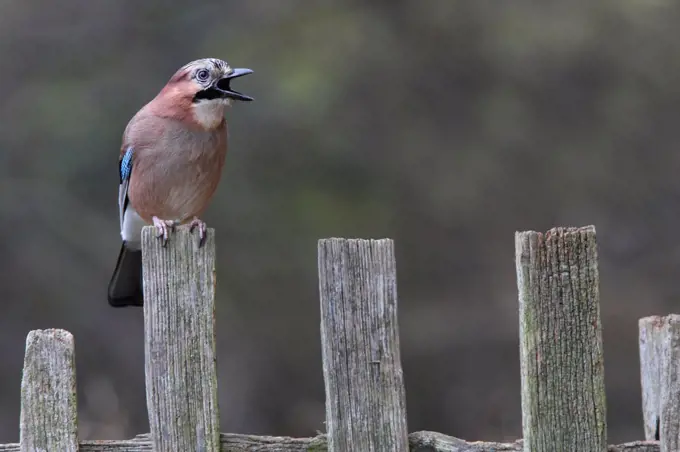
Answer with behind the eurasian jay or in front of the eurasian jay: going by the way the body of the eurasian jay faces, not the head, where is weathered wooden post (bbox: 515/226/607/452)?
in front

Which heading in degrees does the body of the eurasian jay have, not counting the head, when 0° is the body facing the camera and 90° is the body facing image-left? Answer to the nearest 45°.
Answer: approximately 315°

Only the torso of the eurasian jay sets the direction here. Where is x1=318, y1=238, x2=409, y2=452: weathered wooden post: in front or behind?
in front
